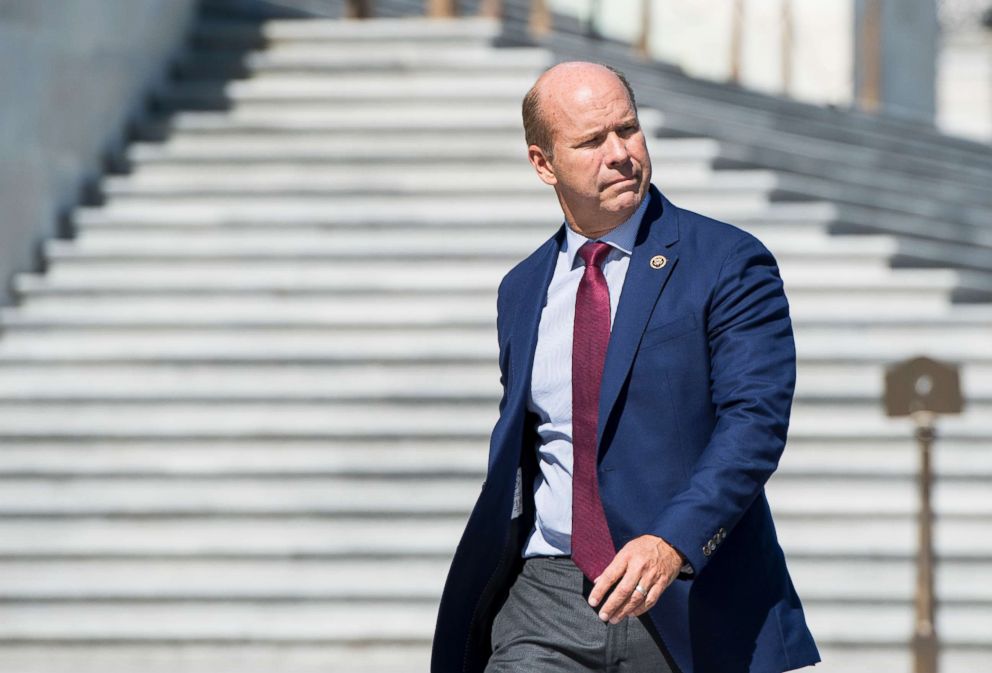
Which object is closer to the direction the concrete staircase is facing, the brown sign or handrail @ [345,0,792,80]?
the brown sign

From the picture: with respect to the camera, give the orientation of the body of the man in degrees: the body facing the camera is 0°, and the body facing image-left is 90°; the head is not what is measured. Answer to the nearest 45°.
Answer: approximately 45°

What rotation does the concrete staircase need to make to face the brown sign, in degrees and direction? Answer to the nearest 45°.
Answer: approximately 45° to its left

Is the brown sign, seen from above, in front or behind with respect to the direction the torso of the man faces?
behind

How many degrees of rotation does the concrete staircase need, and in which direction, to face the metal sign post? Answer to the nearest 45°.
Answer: approximately 45° to its left

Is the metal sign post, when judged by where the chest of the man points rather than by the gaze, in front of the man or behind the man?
behind
